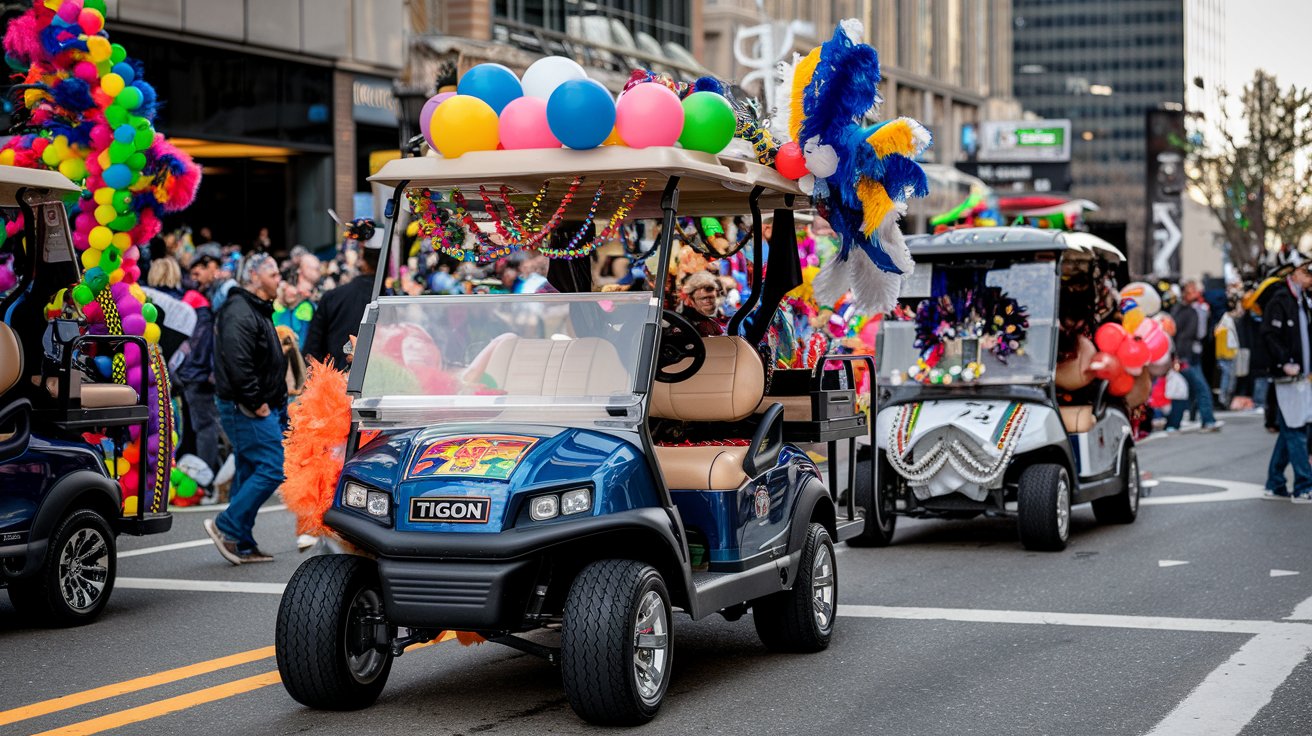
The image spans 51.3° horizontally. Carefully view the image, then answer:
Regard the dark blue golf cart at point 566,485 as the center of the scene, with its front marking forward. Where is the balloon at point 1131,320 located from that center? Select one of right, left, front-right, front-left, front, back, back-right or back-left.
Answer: back

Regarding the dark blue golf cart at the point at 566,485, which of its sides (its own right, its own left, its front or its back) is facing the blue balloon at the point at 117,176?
right
